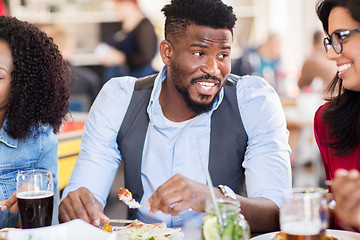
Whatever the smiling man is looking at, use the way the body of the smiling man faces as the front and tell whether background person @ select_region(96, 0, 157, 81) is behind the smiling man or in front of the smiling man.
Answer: behind

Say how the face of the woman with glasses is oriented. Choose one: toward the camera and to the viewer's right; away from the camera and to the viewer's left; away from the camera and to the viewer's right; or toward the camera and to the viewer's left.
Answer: toward the camera and to the viewer's left

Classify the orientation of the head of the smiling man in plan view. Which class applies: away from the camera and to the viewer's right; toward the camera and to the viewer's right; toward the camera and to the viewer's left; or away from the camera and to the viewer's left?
toward the camera and to the viewer's right

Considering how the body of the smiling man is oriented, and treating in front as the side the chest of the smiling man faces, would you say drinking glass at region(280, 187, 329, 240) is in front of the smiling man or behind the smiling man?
in front

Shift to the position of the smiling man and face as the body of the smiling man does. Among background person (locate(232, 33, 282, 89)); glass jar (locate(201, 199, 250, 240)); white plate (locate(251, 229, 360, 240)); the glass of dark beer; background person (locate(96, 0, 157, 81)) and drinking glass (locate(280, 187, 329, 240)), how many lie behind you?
2

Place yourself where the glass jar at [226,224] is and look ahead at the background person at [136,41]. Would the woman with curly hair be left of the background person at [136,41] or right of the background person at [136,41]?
left

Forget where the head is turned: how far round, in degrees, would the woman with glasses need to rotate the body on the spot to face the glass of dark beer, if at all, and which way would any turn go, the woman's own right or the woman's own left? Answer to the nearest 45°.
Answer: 0° — they already face it

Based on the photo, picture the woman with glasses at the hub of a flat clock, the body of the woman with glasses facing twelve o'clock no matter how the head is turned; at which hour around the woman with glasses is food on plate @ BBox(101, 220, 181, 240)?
The food on plate is roughly at 12 o'clock from the woman with glasses.

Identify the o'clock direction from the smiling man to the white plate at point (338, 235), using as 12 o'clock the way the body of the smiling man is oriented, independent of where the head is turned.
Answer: The white plate is roughly at 11 o'clock from the smiling man.

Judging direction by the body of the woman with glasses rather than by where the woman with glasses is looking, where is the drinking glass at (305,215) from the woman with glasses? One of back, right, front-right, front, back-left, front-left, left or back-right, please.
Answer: front-left

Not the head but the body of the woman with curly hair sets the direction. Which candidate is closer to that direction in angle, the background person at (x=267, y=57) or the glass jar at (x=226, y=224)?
the glass jar
